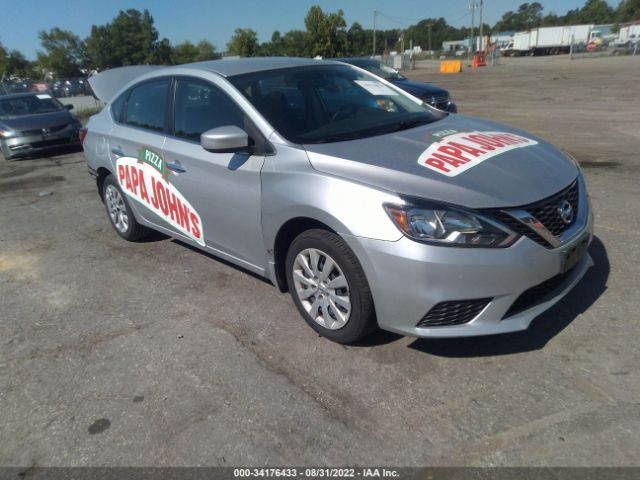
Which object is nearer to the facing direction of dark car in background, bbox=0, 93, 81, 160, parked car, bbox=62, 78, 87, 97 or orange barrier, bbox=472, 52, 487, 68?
the orange barrier

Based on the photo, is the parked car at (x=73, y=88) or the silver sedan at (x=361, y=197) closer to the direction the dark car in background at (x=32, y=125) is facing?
the silver sedan

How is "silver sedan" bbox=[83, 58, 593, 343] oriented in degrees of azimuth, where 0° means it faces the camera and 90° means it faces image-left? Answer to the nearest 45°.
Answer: approximately 315°

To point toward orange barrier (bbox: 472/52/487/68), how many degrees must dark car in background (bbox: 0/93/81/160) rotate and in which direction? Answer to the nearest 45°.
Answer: approximately 90° to its left

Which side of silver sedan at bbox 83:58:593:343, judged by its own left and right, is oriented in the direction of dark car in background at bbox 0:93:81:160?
back

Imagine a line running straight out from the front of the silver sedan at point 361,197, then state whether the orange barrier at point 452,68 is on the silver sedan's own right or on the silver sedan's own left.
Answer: on the silver sedan's own left

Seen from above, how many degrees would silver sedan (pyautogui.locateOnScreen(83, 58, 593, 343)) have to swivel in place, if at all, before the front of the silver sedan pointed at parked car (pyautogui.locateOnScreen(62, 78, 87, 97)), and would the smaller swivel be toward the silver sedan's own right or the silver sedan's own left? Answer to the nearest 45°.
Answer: approximately 180°

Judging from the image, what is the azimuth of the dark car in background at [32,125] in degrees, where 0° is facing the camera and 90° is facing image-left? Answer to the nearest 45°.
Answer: approximately 315°

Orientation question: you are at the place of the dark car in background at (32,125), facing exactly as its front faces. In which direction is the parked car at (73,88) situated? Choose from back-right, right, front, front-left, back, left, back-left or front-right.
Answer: back-left
